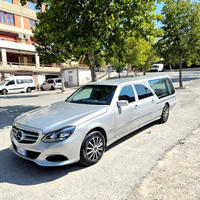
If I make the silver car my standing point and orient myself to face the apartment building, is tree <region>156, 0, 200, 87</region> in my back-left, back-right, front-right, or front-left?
front-right

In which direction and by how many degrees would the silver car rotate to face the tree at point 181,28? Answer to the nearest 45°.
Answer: approximately 180°

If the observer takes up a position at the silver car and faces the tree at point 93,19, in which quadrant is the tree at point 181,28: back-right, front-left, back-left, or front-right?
front-right

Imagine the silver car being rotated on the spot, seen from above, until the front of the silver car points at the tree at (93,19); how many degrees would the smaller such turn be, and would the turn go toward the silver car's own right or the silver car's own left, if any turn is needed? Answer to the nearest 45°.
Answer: approximately 135° to the silver car's own right

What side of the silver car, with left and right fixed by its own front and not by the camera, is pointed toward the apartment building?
right

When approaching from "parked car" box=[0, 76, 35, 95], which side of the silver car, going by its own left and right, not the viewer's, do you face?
right
